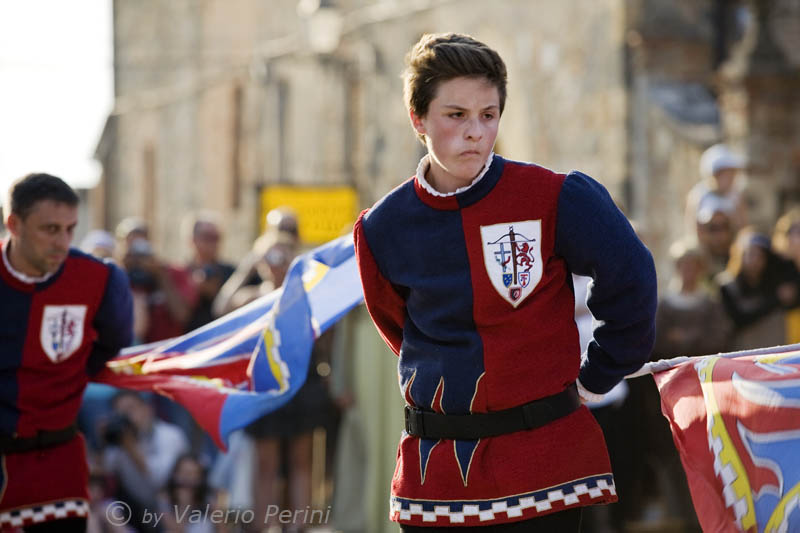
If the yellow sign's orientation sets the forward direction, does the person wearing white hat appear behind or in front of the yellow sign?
in front

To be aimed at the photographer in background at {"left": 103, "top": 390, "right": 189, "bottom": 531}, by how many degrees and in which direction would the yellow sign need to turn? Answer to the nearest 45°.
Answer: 0° — it already faces them

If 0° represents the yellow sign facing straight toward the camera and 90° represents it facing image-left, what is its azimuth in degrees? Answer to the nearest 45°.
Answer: approximately 0°

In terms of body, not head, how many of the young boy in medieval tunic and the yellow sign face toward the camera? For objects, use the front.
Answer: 2

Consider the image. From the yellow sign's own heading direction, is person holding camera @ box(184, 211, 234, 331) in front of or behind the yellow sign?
in front

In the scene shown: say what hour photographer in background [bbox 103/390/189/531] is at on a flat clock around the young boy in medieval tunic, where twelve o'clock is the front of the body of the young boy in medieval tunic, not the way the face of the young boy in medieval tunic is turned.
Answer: The photographer in background is roughly at 5 o'clock from the young boy in medieval tunic.

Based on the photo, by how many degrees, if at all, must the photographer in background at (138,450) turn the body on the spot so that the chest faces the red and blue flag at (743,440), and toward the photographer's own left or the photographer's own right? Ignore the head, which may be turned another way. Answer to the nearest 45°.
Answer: approximately 45° to the photographer's own left
